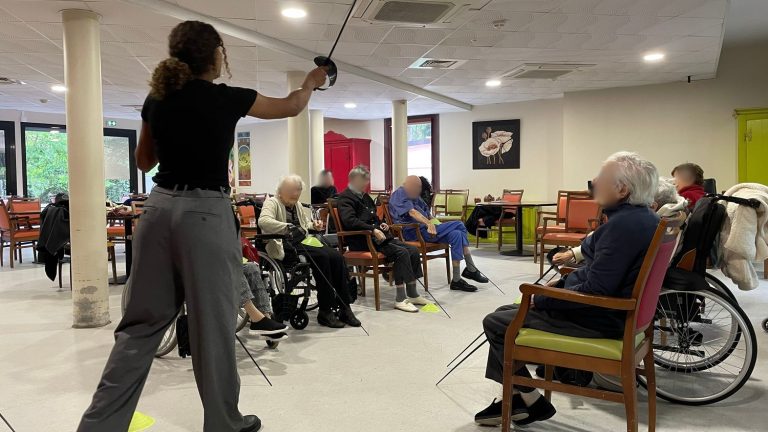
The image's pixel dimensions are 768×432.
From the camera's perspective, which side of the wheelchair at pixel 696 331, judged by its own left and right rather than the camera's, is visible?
left

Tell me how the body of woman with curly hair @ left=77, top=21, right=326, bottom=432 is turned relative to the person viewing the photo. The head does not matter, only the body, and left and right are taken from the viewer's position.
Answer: facing away from the viewer and to the right of the viewer

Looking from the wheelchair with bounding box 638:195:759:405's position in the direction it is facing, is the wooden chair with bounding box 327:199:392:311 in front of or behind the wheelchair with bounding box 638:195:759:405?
in front

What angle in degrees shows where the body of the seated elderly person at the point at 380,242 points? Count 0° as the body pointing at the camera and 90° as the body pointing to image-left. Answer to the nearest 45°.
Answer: approximately 315°

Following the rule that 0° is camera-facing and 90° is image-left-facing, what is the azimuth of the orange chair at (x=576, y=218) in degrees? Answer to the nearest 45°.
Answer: approximately 45°

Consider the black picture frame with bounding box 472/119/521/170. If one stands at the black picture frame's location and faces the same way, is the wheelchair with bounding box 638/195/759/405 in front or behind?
in front

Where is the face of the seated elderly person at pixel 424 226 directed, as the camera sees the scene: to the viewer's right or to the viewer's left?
to the viewer's left

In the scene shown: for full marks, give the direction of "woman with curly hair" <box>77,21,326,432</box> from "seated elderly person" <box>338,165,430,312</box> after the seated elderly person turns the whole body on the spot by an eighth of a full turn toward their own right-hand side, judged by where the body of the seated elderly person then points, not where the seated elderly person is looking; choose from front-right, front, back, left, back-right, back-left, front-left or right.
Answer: front

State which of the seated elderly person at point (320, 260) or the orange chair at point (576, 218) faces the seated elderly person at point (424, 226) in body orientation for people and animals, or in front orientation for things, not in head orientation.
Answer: the orange chair

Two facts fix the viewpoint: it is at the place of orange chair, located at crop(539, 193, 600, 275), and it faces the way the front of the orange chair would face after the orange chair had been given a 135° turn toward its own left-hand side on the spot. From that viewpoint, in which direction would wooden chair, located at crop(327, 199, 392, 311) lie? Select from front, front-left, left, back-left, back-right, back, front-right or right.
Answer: back-right

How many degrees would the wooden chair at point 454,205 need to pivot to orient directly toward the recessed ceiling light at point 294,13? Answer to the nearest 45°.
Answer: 0° — it already faces it

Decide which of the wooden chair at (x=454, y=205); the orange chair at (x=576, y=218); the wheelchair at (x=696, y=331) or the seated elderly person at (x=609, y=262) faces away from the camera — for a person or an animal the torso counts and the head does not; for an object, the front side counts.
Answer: the wooden chair

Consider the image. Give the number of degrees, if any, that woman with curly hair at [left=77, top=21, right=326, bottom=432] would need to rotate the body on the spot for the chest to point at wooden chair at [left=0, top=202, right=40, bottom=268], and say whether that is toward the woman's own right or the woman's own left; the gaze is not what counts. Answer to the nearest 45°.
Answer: approximately 45° to the woman's own left

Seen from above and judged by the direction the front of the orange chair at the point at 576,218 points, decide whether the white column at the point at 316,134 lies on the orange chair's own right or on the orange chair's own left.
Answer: on the orange chair's own right

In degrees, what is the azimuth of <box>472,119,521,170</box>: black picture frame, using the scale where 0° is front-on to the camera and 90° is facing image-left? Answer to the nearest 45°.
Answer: approximately 0°

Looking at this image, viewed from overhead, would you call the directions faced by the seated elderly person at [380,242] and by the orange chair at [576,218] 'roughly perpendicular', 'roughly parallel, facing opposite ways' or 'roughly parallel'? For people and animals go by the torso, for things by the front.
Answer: roughly perpendicular
